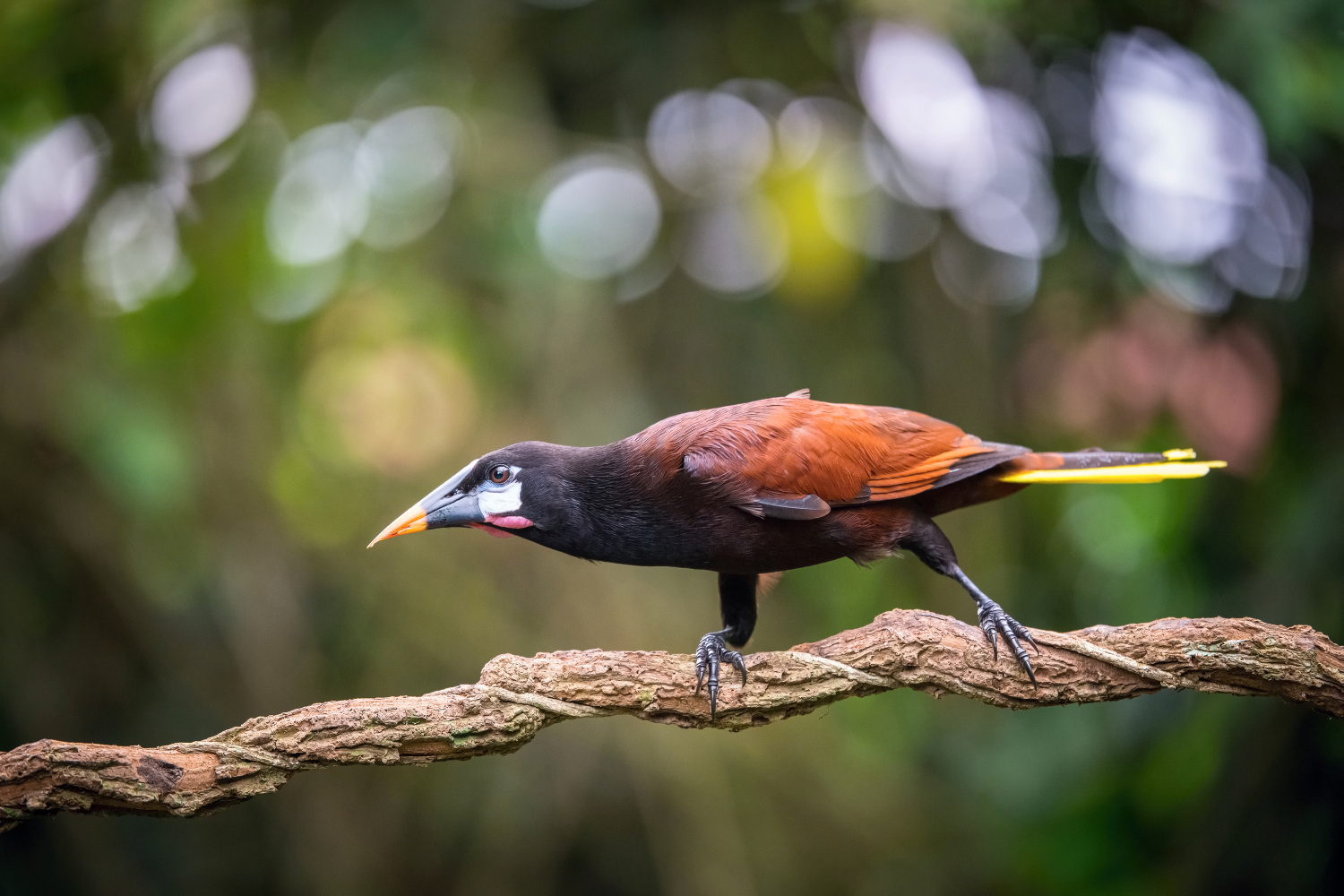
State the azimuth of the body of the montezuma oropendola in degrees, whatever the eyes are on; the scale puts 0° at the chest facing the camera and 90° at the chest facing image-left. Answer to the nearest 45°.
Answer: approximately 90°
